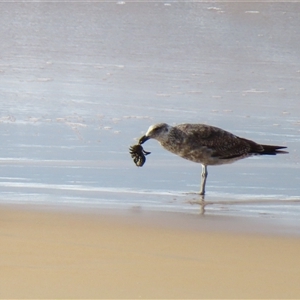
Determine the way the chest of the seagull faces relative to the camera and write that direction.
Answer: to the viewer's left
